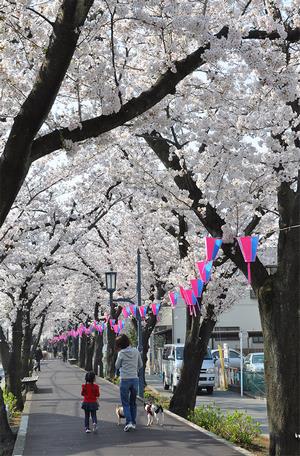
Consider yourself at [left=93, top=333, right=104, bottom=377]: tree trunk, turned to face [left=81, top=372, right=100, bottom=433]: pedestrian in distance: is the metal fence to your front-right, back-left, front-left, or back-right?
front-left

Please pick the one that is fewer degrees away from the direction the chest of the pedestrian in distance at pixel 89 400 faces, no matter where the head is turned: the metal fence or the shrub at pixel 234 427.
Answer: the metal fence

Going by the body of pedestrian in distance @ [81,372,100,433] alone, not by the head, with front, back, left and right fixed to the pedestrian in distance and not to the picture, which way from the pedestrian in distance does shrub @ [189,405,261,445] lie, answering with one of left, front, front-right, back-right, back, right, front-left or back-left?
right

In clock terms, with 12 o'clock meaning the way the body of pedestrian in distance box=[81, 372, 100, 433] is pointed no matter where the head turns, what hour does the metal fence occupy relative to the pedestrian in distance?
The metal fence is roughly at 1 o'clock from the pedestrian in distance.

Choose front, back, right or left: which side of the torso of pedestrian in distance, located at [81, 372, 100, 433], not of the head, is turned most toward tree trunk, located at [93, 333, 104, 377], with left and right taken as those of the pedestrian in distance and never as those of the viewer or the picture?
front

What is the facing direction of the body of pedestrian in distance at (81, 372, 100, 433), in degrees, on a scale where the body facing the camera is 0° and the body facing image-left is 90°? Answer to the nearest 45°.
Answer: approximately 180°

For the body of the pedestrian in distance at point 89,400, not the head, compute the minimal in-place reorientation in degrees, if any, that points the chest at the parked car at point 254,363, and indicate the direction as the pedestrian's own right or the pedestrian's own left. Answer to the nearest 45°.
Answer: approximately 45° to the pedestrian's own right

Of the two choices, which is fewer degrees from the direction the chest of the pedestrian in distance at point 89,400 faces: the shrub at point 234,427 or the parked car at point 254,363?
the parked car

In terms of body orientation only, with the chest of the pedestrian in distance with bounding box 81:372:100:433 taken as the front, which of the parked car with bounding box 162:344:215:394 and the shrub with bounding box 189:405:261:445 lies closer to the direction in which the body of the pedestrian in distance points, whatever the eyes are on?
the parked car

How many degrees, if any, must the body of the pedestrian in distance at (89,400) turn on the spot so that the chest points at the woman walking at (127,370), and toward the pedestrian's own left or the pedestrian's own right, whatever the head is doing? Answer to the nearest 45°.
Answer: approximately 135° to the pedestrian's own right

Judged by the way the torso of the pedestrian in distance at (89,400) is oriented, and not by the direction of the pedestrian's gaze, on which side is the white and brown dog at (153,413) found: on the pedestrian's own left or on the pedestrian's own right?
on the pedestrian's own right
